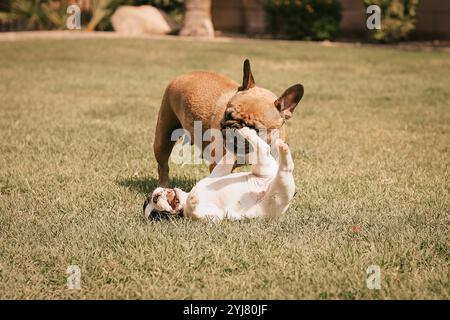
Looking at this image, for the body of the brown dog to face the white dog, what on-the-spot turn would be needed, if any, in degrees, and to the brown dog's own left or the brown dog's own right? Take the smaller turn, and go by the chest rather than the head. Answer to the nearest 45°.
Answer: approximately 45° to the brown dog's own right

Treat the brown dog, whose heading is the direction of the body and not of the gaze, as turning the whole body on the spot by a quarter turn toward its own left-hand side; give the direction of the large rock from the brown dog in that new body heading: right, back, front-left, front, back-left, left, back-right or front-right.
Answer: front-left

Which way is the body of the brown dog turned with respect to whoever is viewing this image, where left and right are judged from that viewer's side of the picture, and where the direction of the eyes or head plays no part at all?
facing the viewer and to the right of the viewer
